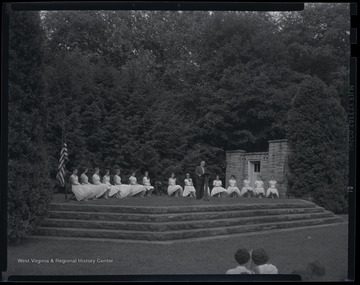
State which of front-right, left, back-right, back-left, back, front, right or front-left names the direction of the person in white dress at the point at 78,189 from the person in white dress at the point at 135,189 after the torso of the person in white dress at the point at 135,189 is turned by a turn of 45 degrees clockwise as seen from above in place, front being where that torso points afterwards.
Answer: right

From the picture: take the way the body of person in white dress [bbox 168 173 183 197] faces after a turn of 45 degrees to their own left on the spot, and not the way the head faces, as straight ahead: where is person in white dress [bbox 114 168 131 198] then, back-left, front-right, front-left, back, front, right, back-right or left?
back

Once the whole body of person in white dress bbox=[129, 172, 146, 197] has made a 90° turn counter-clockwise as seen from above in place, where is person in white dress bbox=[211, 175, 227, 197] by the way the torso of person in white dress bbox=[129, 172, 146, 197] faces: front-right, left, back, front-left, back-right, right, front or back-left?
front-right

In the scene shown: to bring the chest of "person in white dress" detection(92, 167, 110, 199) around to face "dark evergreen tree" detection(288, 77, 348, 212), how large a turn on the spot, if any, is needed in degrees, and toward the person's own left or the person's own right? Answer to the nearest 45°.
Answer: approximately 45° to the person's own left

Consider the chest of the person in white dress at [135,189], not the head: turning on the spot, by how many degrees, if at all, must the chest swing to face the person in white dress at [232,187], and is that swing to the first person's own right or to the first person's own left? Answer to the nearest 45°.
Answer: approximately 45° to the first person's own left

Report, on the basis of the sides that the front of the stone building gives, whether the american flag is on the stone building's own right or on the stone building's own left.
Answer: on the stone building's own right

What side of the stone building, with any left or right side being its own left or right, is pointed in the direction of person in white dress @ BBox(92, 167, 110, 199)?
right

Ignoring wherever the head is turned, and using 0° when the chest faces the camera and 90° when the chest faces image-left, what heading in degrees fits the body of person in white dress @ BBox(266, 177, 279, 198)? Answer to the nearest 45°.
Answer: approximately 0°

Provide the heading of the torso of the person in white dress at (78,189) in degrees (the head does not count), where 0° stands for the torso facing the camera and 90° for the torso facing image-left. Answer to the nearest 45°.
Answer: approximately 315°

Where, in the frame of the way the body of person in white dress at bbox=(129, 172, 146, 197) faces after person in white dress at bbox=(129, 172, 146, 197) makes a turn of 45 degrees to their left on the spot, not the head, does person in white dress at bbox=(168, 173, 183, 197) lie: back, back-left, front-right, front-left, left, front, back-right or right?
front

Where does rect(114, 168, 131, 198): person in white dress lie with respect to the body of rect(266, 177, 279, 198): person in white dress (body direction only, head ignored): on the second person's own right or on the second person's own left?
on the second person's own right

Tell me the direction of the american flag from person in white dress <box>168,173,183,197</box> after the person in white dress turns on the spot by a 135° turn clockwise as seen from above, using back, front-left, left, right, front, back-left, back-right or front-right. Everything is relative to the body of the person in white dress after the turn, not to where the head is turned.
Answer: front

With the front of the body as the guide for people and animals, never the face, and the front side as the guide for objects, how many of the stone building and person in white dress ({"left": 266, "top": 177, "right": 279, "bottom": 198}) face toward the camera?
2
